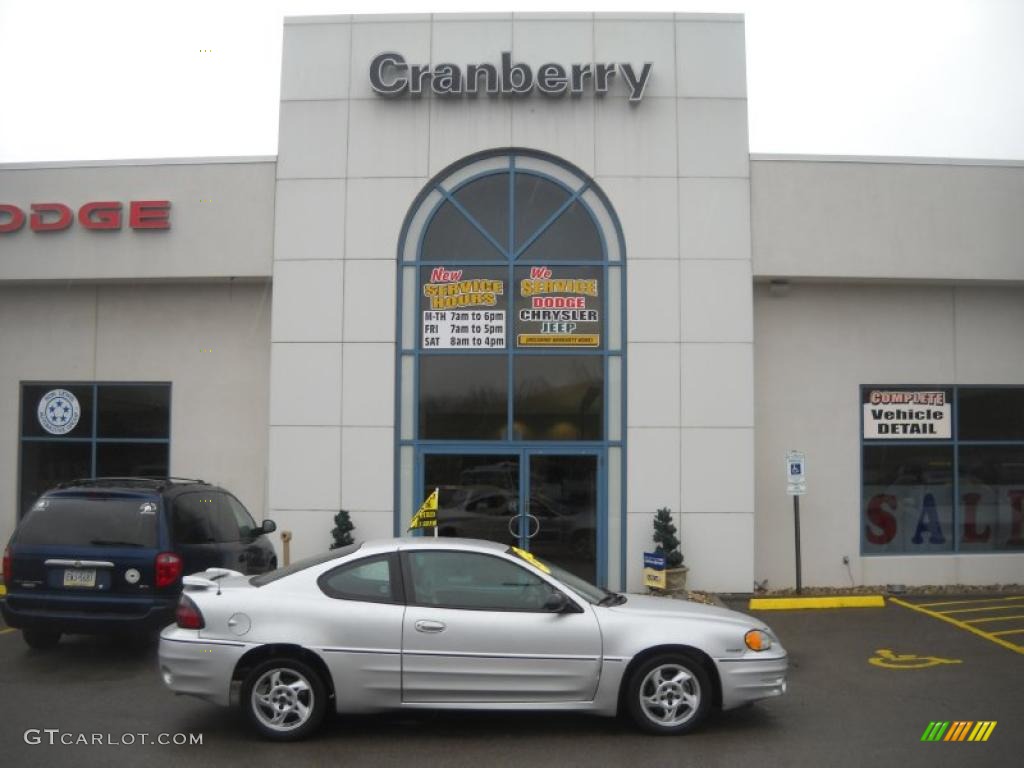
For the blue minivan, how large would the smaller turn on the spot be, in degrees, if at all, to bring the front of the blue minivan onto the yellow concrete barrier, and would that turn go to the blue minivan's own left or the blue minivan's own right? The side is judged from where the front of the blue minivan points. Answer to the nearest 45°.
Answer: approximately 45° to the blue minivan's own right

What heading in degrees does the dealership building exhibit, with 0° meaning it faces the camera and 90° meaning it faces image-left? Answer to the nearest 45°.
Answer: approximately 0°

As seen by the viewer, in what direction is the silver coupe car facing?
to the viewer's right

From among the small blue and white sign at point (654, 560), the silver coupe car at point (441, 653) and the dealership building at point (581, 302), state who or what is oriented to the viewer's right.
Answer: the silver coupe car

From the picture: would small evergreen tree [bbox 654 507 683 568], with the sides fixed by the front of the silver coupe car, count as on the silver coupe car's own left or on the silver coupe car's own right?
on the silver coupe car's own left

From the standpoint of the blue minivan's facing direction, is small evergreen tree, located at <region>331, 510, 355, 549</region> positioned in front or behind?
in front

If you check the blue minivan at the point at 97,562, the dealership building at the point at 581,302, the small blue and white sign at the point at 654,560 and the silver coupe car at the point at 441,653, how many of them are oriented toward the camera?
2

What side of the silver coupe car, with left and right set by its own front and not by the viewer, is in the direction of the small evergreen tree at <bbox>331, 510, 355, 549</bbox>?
left

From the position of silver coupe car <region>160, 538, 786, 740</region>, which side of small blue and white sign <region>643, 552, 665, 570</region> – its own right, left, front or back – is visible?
front

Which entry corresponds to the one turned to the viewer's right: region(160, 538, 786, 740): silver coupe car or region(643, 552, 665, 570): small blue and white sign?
the silver coupe car

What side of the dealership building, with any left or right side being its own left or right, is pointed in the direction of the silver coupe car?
front

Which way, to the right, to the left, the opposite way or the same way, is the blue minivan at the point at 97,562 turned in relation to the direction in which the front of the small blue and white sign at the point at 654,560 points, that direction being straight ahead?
the opposite way

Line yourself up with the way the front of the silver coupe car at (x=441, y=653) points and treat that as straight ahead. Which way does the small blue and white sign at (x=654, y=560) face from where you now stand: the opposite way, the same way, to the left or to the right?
to the right

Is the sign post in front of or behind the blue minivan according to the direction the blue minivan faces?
in front

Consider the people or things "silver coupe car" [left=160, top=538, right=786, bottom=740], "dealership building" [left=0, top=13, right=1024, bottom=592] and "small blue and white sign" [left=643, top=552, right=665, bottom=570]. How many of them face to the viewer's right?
1

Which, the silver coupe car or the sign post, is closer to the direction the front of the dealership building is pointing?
the silver coupe car

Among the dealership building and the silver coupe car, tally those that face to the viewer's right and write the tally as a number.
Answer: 1
